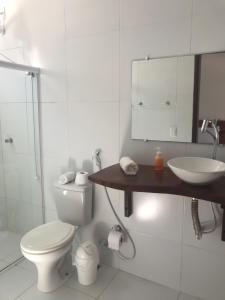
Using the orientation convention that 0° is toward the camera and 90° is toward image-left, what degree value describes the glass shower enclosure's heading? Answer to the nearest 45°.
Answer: approximately 315°

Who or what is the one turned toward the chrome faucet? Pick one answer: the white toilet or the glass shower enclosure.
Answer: the glass shower enclosure

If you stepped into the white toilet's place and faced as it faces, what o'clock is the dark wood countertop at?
The dark wood countertop is roughly at 9 o'clock from the white toilet.

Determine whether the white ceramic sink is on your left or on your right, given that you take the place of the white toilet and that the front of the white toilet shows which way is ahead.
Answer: on your left

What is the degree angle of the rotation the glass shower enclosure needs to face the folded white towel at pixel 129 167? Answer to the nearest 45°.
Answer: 0° — it already faces it

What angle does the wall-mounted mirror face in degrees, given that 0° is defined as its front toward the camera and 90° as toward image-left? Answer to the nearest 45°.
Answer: approximately 45°

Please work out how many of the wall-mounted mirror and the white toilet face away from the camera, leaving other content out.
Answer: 0

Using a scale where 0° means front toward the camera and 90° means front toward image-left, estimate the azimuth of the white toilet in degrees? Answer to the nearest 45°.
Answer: approximately 45°

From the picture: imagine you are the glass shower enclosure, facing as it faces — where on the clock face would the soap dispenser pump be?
The soap dispenser pump is roughly at 12 o'clock from the glass shower enclosure.

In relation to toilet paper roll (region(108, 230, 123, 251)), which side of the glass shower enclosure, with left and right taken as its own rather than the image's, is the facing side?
front
